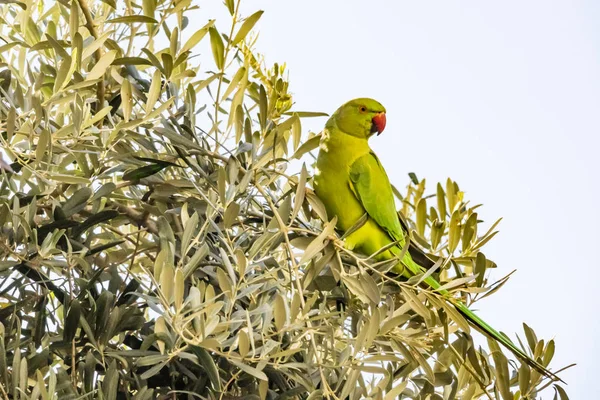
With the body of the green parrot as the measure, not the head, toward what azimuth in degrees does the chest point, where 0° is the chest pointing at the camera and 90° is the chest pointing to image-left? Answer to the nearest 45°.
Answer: approximately 45°
